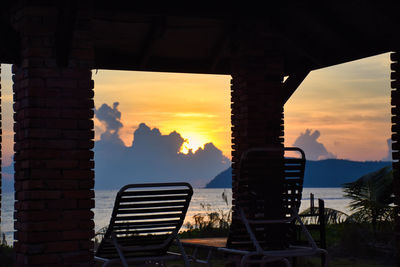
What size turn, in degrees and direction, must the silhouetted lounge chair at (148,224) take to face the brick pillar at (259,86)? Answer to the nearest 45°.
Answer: approximately 90° to its right

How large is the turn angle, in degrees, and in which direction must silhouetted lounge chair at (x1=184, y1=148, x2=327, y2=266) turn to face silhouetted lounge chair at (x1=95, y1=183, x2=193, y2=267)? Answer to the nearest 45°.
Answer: approximately 45° to its left

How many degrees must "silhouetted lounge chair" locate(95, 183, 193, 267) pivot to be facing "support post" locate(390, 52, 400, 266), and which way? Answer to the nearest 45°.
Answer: approximately 135° to its right

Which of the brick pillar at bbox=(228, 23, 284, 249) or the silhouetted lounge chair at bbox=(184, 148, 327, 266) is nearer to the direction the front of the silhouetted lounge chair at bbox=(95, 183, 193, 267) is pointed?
the brick pillar

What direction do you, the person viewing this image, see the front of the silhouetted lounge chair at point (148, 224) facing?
facing away from the viewer and to the left of the viewer

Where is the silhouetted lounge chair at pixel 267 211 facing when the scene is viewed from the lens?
facing away from the viewer and to the left of the viewer

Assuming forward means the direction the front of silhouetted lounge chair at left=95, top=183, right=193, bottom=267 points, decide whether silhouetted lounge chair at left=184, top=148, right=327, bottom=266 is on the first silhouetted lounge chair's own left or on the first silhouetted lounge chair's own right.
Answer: on the first silhouetted lounge chair's own right

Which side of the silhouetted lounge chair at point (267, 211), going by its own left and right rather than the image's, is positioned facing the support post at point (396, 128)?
right

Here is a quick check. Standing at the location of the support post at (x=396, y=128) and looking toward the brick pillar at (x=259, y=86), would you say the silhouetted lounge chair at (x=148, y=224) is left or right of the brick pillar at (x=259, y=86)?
left

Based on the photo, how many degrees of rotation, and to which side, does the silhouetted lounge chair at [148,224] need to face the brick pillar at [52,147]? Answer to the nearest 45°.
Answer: approximately 45° to its left
